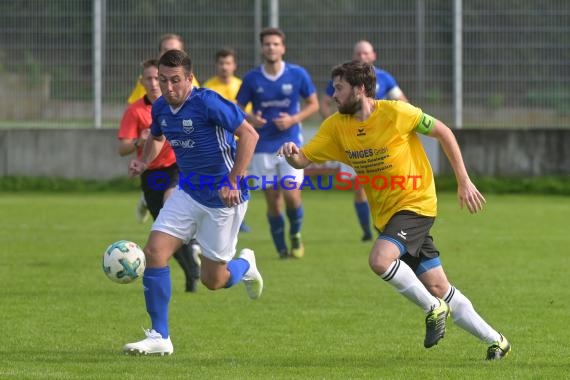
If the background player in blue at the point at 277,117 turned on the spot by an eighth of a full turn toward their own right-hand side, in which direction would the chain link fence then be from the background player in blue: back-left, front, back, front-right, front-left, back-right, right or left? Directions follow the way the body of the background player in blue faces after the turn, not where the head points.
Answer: back-right

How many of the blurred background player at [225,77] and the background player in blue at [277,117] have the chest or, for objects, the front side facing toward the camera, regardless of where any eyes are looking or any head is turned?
2

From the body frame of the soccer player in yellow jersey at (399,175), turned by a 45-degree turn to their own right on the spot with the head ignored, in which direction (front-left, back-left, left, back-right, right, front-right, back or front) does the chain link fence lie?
right

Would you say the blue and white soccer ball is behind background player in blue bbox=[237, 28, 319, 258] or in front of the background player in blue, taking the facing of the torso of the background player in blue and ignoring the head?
in front

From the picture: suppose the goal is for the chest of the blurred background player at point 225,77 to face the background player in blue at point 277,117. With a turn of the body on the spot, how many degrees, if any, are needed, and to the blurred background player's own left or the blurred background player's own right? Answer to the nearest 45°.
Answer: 0° — they already face them

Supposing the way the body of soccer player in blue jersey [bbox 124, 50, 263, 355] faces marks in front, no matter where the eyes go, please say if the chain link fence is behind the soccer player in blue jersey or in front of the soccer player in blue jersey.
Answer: behind

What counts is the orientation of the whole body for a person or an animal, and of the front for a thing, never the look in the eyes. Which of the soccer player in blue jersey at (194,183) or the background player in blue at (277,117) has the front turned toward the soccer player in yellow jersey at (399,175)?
the background player in blue

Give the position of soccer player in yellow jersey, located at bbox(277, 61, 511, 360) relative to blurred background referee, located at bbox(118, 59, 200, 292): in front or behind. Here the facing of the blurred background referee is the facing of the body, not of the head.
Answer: in front

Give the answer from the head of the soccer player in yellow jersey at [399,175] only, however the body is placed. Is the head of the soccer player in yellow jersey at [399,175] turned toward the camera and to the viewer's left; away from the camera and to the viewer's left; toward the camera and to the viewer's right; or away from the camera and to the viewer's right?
toward the camera and to the viewer's left

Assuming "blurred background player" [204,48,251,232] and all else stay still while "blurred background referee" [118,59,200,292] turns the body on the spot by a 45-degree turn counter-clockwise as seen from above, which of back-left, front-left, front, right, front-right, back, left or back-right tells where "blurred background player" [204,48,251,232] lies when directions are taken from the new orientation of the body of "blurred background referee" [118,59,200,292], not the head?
left
